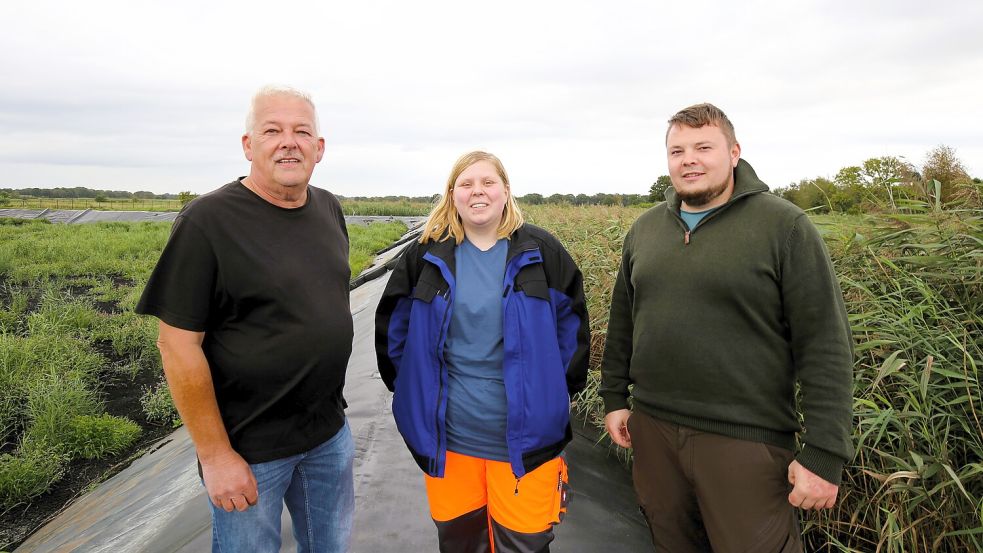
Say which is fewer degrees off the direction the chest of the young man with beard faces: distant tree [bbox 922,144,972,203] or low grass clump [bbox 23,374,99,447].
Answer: the low grass clump

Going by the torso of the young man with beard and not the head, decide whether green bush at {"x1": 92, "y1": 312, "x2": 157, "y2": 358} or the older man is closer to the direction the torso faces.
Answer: the older man

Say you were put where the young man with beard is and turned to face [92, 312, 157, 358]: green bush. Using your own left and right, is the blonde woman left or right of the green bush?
left

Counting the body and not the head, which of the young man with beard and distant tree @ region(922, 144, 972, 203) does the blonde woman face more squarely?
the young man with beard

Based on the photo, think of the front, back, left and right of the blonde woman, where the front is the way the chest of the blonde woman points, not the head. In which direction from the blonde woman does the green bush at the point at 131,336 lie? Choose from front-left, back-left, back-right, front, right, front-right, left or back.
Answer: back-right

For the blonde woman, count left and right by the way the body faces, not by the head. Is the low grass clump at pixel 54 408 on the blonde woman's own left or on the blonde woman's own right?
on the blonde woman's own right

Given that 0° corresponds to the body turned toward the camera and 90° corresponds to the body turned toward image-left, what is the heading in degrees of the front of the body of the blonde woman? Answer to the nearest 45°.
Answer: approximately 0°

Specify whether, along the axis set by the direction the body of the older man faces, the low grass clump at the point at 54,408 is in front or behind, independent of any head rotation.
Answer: behind

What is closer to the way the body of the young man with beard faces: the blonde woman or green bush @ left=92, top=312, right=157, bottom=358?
the blonde woman
